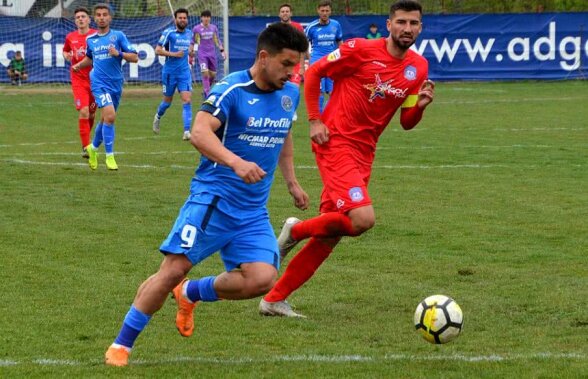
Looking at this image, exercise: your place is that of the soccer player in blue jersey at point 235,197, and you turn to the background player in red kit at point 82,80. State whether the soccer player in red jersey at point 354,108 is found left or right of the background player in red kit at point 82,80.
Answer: right

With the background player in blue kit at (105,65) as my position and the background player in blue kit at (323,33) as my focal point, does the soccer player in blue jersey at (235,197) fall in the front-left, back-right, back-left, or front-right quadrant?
back-right

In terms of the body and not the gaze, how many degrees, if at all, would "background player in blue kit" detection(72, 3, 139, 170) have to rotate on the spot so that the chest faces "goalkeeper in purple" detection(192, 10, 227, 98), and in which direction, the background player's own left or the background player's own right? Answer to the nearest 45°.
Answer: approximately 180°

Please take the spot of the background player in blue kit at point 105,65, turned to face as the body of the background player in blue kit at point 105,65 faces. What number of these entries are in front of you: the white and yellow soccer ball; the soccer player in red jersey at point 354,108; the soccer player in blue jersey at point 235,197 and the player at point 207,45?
3

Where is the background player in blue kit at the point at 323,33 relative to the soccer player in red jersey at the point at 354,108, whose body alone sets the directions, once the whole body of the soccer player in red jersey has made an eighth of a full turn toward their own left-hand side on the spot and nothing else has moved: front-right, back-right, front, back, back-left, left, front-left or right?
left

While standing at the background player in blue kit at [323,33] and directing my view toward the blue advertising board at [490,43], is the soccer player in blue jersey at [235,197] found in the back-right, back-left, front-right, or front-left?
back-right

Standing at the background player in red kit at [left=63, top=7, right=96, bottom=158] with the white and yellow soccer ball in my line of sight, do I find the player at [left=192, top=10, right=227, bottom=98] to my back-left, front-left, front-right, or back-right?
back-left
